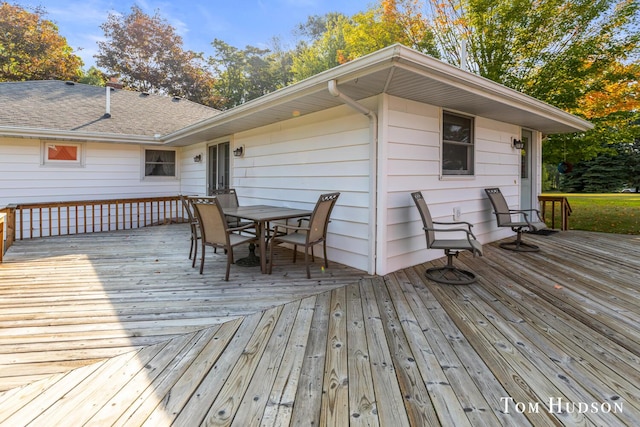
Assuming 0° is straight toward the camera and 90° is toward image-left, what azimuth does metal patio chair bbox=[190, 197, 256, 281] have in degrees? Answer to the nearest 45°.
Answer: approximately 225°

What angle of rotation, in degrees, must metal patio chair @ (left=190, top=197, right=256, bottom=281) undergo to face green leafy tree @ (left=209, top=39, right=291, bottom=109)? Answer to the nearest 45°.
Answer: approximately 45° to its left

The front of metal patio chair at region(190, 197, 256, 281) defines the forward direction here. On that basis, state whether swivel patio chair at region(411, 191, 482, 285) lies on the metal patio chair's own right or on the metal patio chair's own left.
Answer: on the metal patio chair's own right

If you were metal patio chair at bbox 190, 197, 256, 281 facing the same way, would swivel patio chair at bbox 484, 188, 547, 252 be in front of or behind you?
in front
